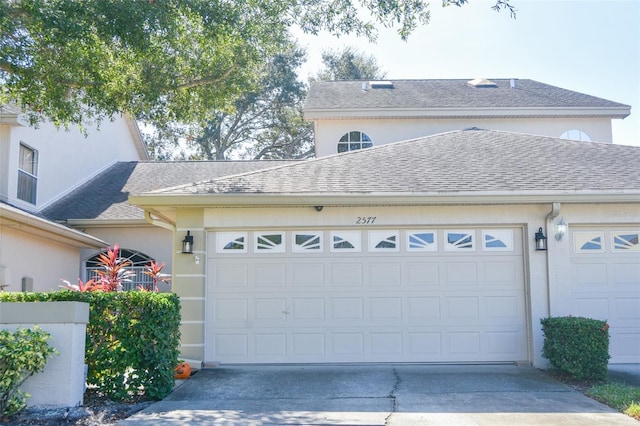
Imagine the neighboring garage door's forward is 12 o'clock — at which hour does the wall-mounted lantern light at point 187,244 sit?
The wall-mounted lantern light is roughly at 2 o'clock from the neighboring garage door.

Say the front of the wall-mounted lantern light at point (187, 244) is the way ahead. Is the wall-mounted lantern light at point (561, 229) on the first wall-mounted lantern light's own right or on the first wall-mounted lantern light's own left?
on the first wall-mounted lantern light's own left

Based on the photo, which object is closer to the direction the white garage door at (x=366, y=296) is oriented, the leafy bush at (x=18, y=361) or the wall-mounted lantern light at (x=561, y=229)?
the leafy bush

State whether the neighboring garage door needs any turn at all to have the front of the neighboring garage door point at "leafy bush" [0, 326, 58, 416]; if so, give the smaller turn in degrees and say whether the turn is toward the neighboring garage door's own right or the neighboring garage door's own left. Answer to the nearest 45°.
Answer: approximately 45° to the neighboring garage door's own right

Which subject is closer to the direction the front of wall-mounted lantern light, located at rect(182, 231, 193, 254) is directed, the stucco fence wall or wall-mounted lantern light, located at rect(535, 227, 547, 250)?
the stucco fence wall

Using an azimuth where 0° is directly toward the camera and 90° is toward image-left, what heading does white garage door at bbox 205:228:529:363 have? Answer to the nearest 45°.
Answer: approximately 0°

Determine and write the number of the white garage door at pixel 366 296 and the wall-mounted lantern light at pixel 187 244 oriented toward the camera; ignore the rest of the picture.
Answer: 2

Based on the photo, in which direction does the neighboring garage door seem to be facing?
toward the camera

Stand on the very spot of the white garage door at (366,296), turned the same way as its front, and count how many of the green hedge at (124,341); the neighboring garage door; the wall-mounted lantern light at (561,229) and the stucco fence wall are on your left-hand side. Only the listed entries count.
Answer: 2

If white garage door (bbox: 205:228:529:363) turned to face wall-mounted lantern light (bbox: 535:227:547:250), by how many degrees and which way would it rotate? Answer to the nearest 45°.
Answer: approximately 90° to its left

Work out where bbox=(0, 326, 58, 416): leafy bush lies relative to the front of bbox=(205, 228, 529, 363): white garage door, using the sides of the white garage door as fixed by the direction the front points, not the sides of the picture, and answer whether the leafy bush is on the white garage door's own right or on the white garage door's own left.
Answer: on the white garage door's own right

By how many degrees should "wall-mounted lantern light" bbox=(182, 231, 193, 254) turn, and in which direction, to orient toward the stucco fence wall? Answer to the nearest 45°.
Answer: approximately 45° to its right

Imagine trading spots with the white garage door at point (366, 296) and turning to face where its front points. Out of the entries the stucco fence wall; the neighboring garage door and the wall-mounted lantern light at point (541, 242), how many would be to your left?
2

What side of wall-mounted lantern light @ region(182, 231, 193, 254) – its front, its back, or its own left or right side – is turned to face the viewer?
front

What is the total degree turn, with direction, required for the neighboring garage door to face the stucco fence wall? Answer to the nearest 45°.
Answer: approximately 45° to its right

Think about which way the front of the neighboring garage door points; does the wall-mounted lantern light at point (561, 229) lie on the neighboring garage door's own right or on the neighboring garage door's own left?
on the neighboring garage door's own right

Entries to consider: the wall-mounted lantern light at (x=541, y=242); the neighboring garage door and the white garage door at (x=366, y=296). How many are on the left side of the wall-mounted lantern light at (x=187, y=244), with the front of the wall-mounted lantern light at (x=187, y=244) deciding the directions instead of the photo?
3

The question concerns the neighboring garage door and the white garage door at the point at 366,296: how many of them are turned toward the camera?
2
